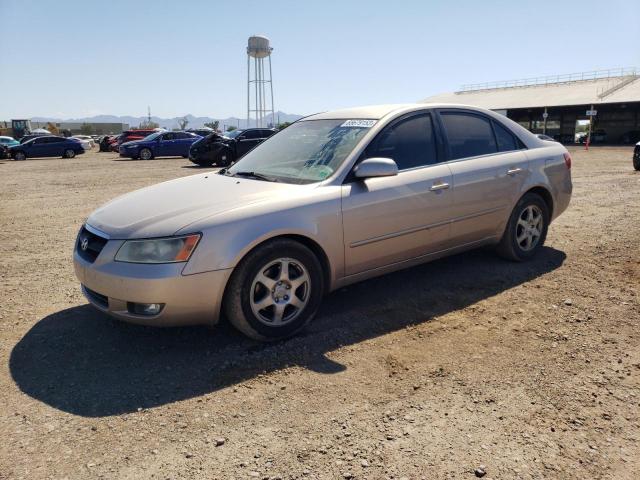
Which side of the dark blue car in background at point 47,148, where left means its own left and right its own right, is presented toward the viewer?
left

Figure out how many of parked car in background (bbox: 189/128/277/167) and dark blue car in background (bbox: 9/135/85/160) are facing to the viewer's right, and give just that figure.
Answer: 0

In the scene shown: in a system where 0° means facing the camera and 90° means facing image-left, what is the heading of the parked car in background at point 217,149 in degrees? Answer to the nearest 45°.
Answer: approximately 45°

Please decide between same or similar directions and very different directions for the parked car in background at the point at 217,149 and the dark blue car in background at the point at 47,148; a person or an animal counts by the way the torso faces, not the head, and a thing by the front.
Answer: same or similar directions

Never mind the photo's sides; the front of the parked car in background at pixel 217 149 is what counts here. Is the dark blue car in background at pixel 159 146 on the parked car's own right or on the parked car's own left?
on the parked car's own right

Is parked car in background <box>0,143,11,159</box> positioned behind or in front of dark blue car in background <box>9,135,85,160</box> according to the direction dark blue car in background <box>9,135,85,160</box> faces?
in front

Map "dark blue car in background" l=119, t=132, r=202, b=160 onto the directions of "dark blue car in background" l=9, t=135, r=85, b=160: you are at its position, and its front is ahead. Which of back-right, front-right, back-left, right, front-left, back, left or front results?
back-left

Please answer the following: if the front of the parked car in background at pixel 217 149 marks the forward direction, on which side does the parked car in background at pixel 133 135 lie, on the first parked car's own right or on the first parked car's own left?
on the first parked car's own right

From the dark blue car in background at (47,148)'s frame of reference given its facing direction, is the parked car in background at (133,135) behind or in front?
behind
